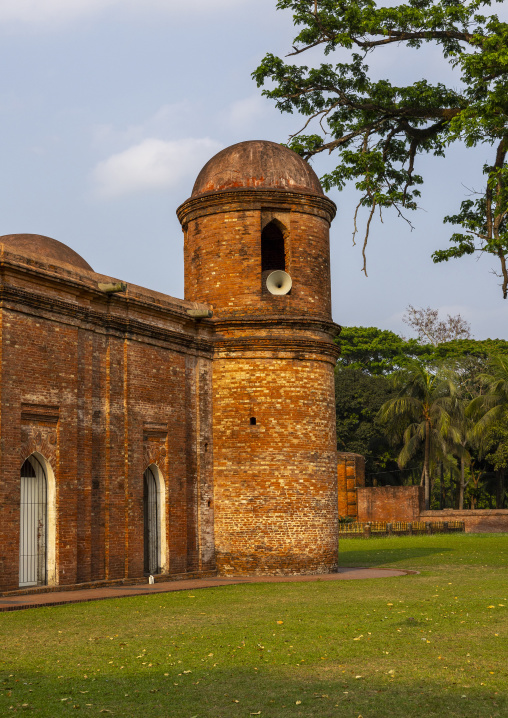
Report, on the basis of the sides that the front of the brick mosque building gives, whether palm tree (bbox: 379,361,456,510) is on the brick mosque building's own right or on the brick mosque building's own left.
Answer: on the brick mosque building's own left

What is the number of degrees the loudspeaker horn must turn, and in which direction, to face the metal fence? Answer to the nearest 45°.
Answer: approximately 180°

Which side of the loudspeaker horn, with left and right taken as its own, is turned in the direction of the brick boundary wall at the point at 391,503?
back

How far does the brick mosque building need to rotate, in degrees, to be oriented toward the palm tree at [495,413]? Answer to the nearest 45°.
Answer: approximately 90° to its left

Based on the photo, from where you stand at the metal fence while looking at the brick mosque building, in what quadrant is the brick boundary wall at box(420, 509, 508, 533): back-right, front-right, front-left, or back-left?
back-left

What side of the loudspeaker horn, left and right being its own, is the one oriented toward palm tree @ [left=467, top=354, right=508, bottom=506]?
back

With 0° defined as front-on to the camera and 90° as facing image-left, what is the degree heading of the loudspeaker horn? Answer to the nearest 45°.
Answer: approximately 0°

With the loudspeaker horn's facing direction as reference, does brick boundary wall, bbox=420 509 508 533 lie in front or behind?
behind

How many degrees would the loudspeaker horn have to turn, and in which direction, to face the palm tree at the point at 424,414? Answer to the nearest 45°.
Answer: approximately 180°

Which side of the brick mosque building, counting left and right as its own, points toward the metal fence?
left
